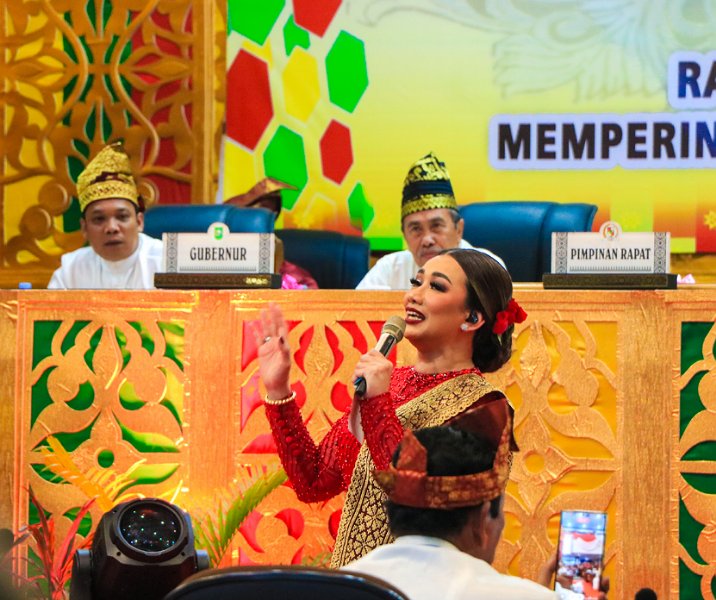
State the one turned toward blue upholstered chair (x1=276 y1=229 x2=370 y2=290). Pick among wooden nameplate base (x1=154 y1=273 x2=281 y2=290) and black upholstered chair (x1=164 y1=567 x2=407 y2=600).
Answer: black upholstered chair (x1=164 y1=567 x2=407 y2=600)

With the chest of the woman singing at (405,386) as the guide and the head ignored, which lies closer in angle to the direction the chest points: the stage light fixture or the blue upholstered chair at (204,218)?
the stage light fixture

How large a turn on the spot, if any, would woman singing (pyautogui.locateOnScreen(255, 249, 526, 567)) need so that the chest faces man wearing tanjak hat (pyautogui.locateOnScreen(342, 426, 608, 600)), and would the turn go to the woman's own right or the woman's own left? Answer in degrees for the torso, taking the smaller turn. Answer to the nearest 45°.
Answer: approximately 45° to the woman's own left

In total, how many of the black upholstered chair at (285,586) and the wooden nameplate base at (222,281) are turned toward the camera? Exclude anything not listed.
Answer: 1

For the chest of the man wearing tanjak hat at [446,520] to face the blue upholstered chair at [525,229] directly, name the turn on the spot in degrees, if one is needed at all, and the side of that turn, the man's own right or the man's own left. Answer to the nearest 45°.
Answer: approximately 45° to the man's own left

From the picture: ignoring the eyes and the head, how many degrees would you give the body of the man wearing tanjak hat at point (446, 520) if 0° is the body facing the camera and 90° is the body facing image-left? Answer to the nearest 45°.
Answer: approximately 225°

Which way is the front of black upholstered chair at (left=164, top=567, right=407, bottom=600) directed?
away from the camera

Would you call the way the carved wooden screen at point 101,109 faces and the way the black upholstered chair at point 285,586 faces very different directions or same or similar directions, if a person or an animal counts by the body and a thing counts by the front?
very different directions

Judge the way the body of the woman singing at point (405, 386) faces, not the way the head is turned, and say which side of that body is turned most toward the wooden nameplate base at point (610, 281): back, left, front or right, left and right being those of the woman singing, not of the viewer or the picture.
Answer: back

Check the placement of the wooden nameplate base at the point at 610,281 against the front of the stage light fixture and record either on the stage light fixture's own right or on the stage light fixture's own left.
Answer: on the stage light fixture's own left

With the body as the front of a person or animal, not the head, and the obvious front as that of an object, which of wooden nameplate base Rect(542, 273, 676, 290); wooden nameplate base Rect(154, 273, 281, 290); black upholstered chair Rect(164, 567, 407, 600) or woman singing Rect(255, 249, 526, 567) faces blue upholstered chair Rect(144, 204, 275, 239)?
black upholstered chair Rect(164, 567, 407, 600)
